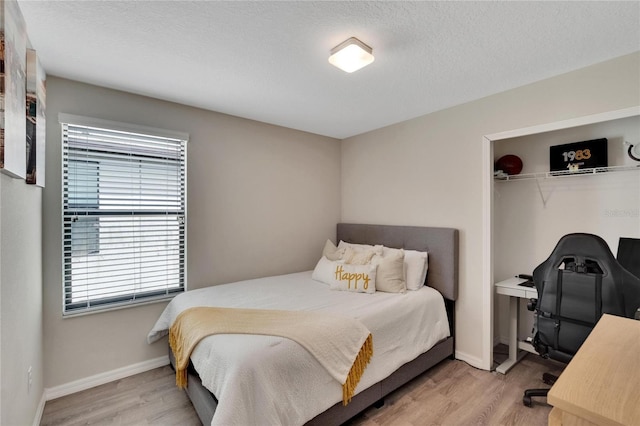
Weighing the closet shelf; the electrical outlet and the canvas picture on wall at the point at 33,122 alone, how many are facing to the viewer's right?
2

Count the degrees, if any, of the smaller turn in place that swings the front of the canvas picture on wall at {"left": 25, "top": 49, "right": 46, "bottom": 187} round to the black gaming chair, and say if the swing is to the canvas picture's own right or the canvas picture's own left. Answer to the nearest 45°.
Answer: approximately 45° to the canvas picture's own right

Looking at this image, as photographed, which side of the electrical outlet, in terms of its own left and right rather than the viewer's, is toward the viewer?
right

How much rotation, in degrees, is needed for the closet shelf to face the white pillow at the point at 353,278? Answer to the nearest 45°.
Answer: approximately 45° to its right

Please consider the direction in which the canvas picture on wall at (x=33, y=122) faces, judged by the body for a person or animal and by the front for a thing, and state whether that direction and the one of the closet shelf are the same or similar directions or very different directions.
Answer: very different directions

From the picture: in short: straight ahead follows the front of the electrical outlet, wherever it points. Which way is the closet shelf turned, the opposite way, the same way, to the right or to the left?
the opposite way

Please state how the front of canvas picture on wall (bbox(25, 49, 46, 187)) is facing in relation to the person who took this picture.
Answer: facing to the right of the viewer

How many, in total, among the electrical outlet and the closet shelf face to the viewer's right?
1
